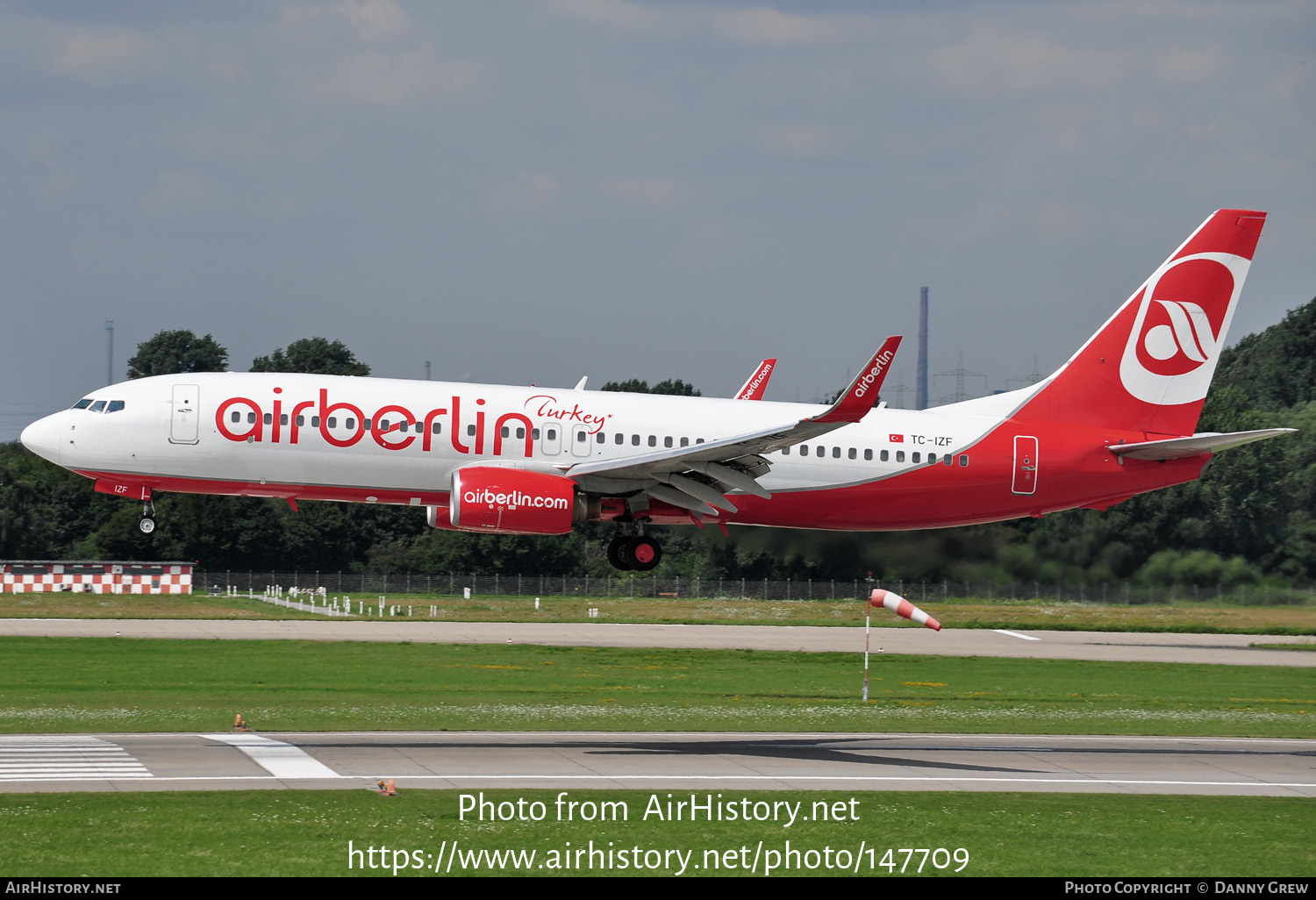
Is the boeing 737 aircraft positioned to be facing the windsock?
no

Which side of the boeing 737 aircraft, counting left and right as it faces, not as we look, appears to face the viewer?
left
